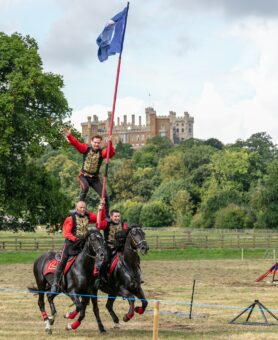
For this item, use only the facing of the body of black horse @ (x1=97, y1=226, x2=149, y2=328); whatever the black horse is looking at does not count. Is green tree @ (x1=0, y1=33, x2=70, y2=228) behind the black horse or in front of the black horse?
behind

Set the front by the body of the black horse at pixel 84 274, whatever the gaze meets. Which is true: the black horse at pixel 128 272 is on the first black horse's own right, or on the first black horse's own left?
on the first black horse's own left

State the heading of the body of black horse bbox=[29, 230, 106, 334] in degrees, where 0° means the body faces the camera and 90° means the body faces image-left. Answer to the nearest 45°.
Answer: approximately 315°

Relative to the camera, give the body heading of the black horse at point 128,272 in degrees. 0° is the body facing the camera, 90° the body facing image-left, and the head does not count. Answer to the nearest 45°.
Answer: approximately 315°
